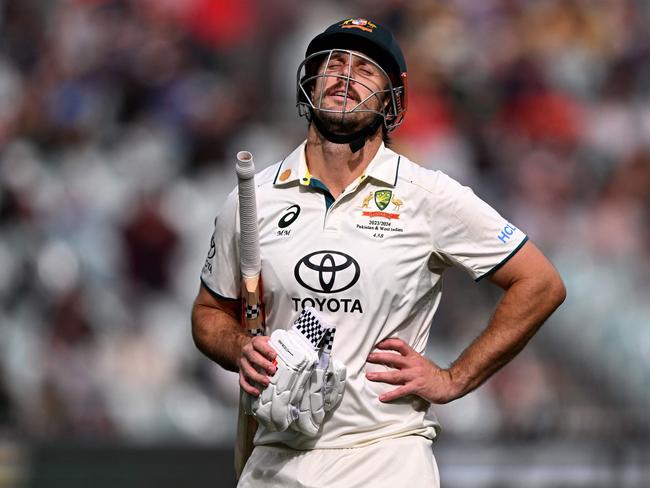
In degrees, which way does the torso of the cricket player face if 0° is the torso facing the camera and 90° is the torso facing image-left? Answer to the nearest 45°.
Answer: approximately 0°
